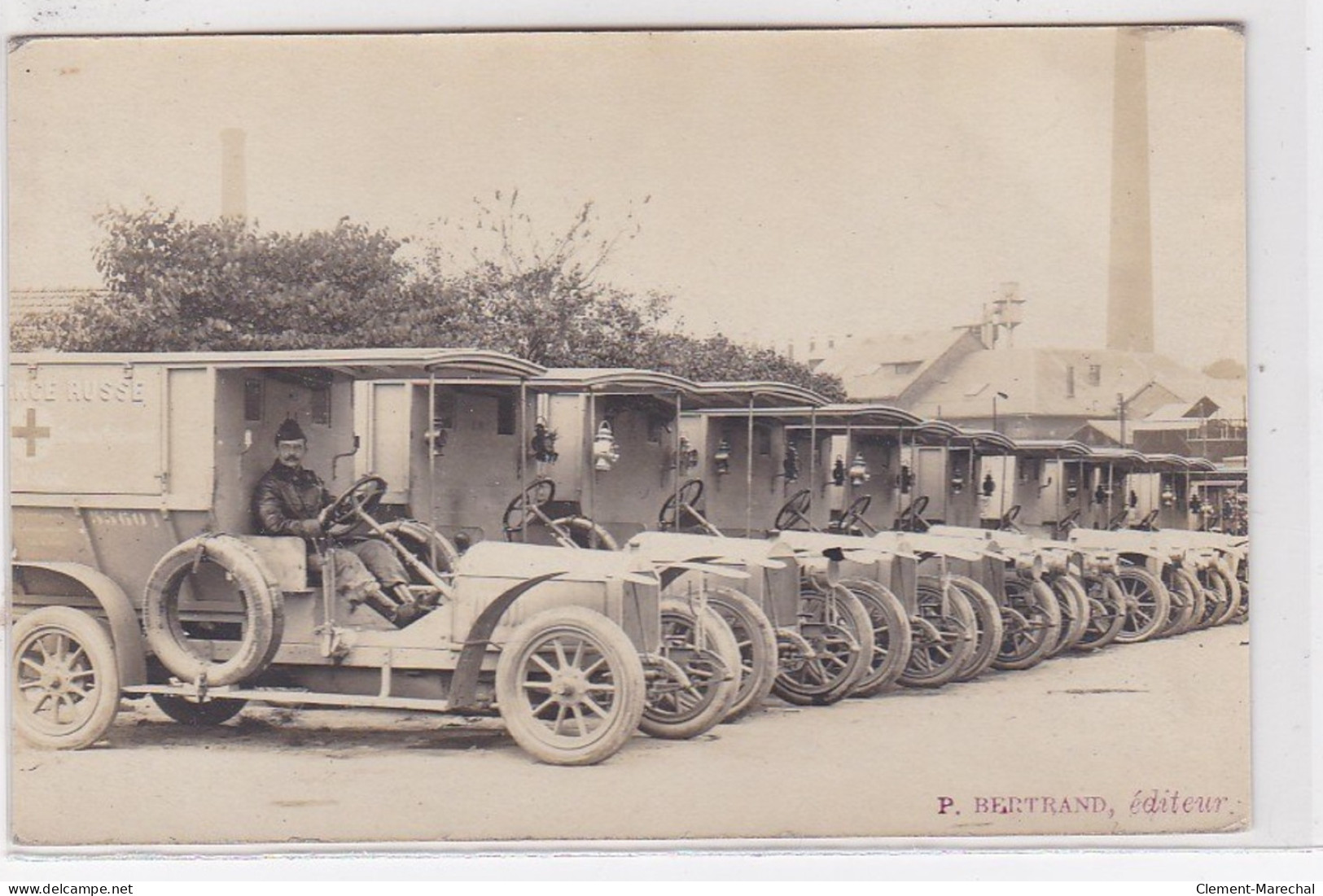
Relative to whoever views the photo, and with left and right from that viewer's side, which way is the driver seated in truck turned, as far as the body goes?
facing the viewer and to the right of the viewer

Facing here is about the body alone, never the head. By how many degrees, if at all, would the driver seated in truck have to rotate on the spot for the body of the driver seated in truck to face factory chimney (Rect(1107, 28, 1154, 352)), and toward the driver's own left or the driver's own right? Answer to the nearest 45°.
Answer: approximately 45° to the driver's own left
